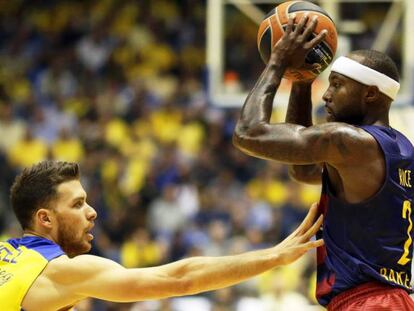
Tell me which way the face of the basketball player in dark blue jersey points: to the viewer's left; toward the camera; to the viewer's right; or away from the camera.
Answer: to the viewer's left

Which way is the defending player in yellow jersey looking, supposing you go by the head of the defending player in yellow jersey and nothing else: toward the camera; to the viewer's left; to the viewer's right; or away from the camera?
to the viewer's right

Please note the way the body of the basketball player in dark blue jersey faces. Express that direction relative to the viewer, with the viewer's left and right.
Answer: facing away from the viewer and to the left of the viewer

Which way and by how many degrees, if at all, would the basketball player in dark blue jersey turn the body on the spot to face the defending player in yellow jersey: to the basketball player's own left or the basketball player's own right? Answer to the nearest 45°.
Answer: approximately 45° to the basketball player's own left
